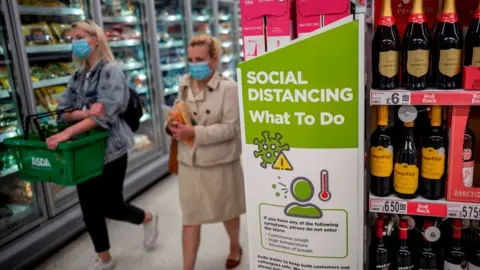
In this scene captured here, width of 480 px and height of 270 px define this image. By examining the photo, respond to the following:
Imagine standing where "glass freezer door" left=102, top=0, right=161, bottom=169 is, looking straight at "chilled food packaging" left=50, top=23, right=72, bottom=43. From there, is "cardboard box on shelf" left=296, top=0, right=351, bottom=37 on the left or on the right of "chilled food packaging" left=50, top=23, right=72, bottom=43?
left

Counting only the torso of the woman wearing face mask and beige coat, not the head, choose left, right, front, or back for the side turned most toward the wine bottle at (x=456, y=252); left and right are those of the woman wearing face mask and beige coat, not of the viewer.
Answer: left

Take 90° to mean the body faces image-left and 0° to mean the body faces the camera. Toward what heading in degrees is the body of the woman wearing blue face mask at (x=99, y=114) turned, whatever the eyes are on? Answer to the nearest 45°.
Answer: approximately 45°

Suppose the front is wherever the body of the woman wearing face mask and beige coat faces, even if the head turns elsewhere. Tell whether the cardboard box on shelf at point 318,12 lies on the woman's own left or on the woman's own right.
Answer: on the woman's own left

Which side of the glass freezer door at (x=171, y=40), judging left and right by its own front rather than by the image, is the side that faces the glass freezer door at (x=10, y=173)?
right

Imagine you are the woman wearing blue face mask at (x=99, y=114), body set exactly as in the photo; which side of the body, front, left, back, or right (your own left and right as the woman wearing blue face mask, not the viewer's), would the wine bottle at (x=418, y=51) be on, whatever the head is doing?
left

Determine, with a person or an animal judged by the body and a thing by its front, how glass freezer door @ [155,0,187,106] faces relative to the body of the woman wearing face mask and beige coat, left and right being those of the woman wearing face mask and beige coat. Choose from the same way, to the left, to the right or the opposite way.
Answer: to the left

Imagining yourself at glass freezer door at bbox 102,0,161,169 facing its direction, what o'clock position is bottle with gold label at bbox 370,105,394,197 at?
The bottle with gold label is roughly at 1 o'clock from the glass freezer door.

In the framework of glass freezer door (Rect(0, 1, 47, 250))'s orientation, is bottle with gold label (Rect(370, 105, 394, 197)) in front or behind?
in front

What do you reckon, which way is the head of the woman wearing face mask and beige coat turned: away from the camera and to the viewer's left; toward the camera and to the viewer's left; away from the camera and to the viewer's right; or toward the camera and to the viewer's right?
toward the camera and to the viewer's left

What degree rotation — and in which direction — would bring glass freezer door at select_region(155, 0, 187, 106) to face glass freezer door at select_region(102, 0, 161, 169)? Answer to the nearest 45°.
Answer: approximately 90° to its right

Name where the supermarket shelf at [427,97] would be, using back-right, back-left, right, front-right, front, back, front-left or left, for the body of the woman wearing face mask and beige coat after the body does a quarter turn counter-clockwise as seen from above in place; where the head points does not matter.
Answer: front

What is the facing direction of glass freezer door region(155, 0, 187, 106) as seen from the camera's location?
facing the viewer and to the right of the viewer
